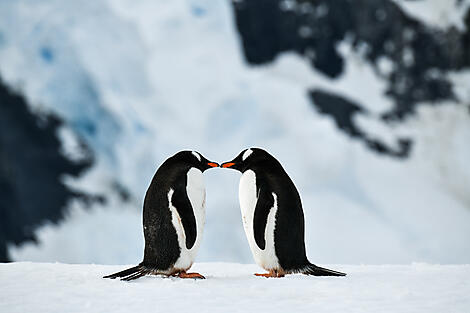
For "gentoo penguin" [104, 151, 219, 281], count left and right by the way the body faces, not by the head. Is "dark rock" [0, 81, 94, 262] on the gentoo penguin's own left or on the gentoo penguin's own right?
on the gentoo penguin's own left

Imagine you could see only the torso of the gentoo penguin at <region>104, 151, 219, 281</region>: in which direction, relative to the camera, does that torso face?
to the viewer's right

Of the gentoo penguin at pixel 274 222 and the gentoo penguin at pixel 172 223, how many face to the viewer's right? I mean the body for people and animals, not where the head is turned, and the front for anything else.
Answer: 1

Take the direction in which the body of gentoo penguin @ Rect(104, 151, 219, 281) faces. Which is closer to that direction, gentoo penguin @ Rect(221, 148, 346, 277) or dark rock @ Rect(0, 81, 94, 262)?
the gentoo penguin

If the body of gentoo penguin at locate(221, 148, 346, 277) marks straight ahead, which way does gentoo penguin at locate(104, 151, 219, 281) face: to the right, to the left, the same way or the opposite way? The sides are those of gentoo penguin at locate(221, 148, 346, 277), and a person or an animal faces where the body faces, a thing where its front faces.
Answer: the opposite way

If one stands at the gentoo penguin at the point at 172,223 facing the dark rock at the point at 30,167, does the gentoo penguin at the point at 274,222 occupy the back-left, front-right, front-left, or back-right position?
back-right

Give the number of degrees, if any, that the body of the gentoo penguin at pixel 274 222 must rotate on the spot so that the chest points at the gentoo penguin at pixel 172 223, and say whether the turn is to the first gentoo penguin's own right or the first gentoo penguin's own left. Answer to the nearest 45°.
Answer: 0° — it already faces it

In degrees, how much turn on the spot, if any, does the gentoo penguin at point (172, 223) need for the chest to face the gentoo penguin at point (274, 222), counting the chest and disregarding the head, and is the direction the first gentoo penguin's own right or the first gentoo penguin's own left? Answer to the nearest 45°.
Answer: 0° — it already faces it

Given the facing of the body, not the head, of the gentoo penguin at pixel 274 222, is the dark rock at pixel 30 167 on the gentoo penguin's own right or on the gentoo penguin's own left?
on the gentoo penguin's own right

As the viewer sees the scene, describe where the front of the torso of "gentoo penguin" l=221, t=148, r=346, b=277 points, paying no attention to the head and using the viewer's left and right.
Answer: facing to the left of the viewer

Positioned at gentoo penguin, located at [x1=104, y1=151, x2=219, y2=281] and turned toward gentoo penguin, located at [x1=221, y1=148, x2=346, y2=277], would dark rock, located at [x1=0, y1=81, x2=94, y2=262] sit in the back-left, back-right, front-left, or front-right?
back-left

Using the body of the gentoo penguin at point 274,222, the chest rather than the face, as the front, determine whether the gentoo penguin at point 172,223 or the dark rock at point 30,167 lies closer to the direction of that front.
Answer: the gentoo penguin
